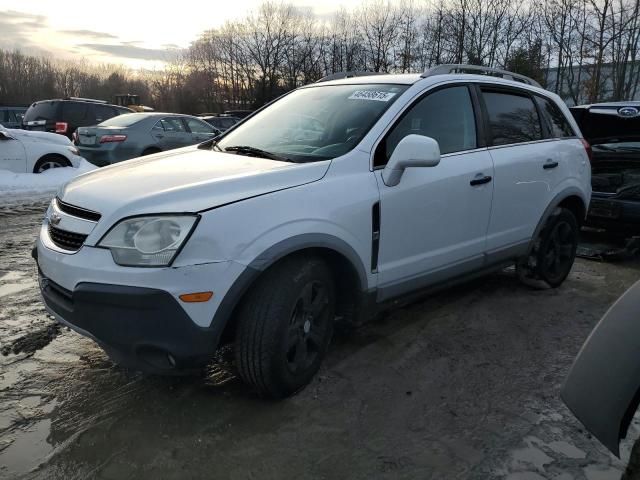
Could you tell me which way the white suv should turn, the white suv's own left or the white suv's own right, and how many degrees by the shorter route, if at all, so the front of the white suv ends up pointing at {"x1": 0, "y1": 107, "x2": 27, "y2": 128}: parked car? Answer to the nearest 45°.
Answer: approximately 90° to the white suv's own right

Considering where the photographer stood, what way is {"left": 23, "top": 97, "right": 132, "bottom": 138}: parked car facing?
facing away from the viewer and to the right of the viewer

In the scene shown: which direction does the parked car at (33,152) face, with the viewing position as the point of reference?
facing to the right of the viewer

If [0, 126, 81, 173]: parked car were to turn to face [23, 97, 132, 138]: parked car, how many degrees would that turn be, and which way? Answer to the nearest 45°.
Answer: approximately 90° to its left

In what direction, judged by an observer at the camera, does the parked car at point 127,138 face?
facing away from the viewer and to the right of the viewer

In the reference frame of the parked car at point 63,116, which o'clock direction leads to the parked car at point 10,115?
the parked car at point 10,115 is roughly at 10 o'clock from the parked car at point 63,116.

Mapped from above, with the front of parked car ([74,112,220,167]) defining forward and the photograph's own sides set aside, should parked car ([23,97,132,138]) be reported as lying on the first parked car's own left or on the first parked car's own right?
on the first parked car's own left

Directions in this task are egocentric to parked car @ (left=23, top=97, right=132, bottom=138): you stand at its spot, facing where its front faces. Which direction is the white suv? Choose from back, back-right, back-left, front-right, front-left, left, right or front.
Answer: back-right

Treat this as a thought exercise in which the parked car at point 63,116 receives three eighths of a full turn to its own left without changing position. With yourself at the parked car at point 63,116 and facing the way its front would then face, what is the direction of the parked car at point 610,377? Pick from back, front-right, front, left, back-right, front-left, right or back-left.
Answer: left

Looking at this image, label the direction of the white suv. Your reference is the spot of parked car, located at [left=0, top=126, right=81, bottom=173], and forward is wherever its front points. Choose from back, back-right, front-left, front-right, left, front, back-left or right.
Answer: right

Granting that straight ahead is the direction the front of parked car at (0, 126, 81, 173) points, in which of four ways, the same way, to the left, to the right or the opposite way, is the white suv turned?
the opposite way

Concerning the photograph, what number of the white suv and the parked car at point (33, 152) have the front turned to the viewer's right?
1

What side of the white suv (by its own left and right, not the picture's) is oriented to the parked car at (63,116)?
right

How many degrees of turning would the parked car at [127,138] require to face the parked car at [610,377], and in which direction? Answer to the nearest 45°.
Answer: approximately 135° to its right

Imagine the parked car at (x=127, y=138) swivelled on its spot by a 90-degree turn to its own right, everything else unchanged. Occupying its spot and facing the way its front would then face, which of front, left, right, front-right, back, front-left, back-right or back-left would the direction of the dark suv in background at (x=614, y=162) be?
front

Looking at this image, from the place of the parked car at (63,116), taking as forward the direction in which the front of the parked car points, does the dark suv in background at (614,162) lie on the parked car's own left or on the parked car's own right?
on the parked car's own right

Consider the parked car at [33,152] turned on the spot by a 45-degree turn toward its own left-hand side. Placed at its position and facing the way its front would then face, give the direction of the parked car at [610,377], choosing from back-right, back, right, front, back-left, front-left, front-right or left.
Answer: back-right

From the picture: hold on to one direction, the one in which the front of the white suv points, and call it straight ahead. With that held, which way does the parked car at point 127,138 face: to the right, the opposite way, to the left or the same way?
the opposite way
